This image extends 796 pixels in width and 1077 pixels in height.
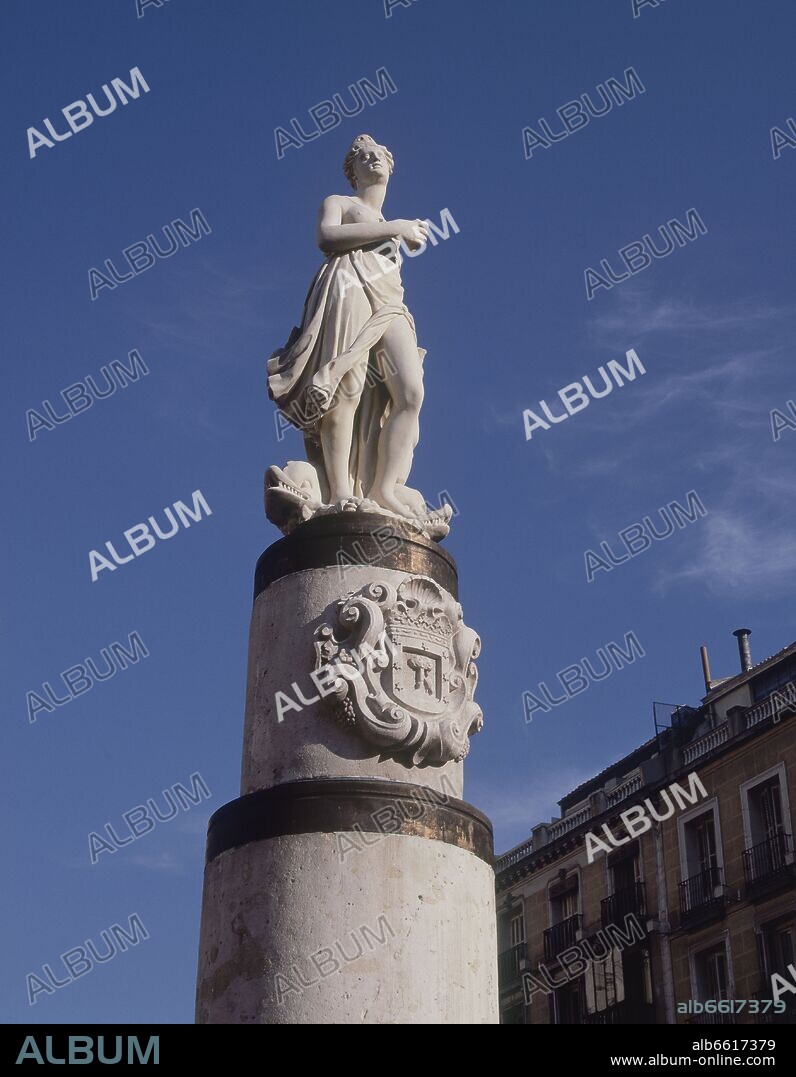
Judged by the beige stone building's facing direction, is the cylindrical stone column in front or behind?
in front

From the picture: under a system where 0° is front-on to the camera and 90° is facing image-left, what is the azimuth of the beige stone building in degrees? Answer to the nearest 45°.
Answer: approximately 45°
